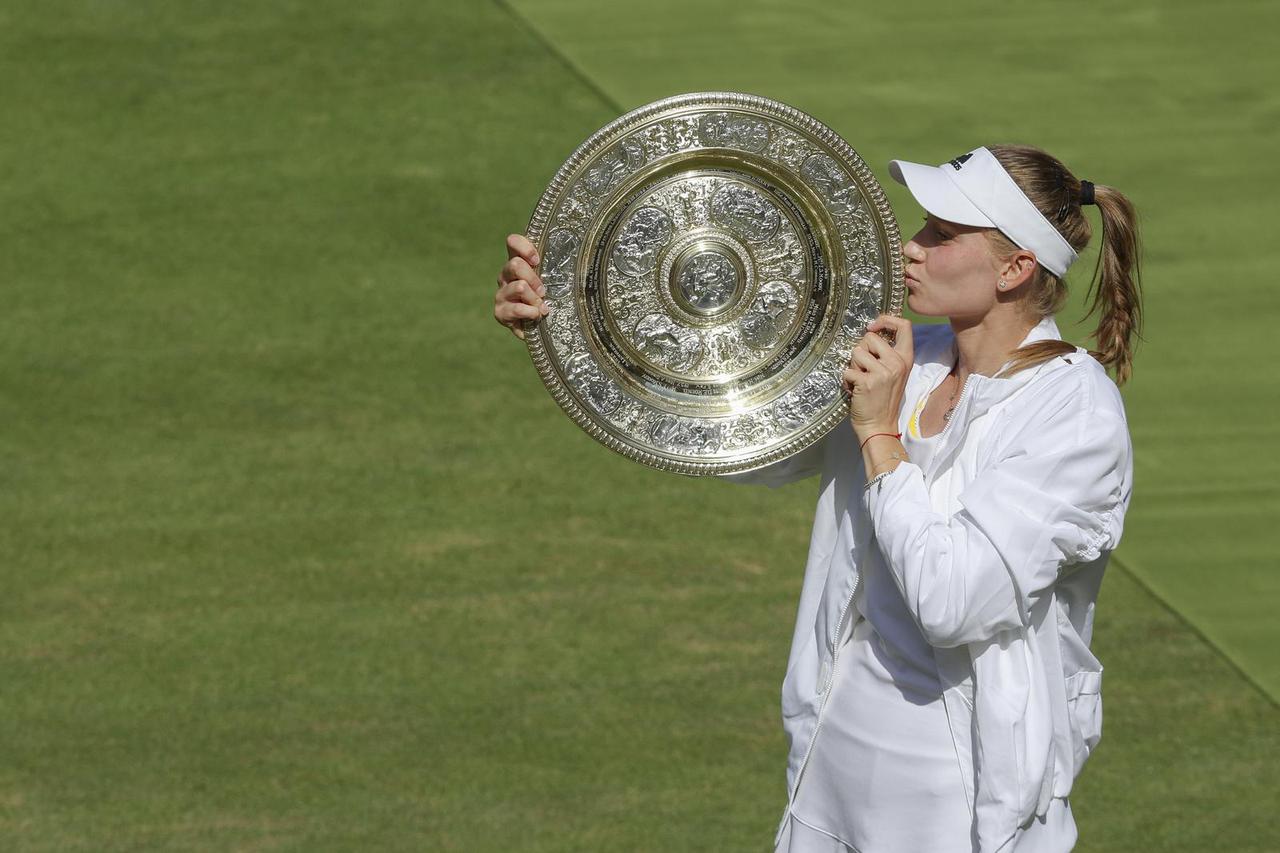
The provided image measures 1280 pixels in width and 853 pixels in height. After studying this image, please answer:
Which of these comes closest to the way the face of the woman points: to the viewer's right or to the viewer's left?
to the viewer's left

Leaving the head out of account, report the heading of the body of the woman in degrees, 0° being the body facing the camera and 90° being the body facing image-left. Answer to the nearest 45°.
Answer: approximately 45°
